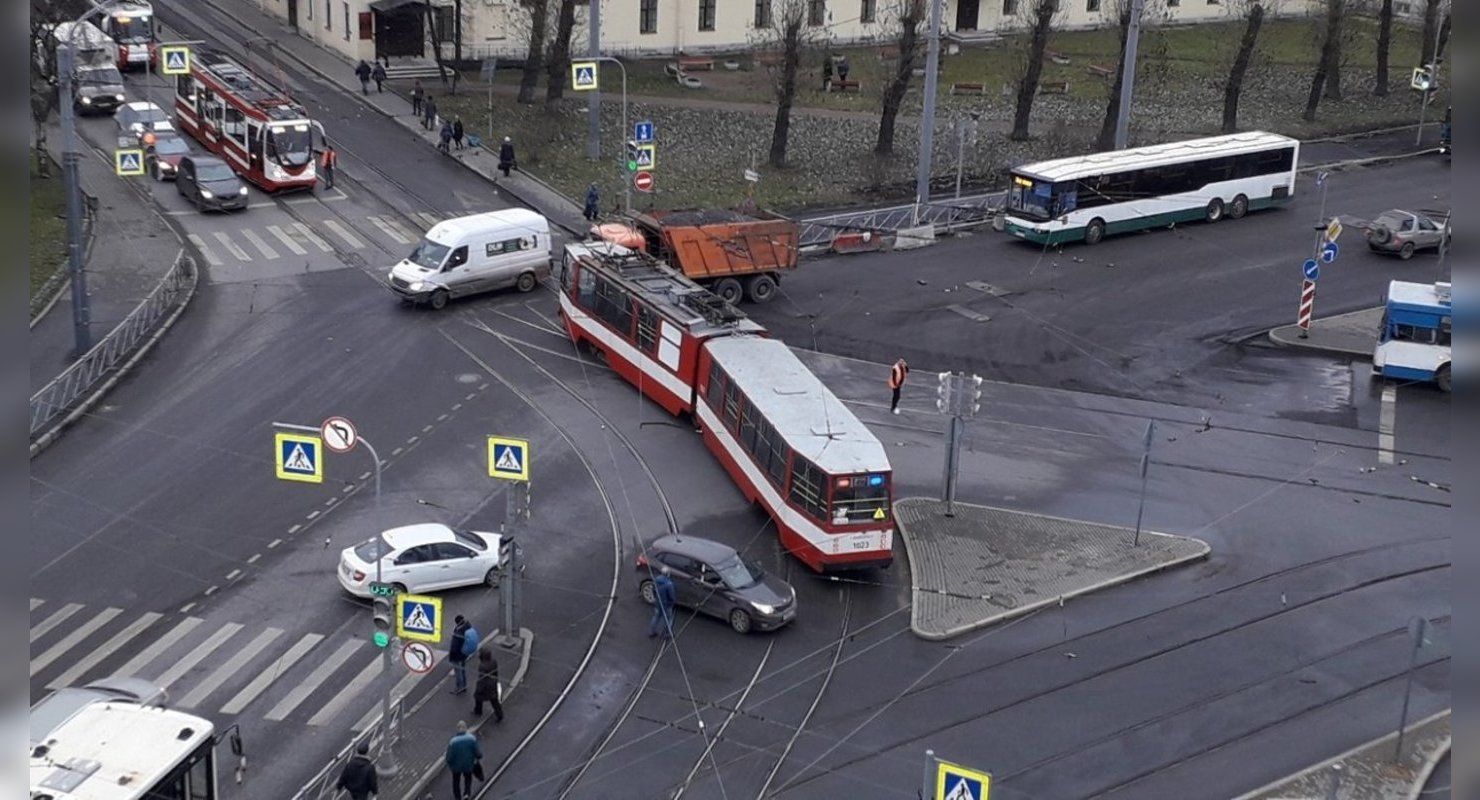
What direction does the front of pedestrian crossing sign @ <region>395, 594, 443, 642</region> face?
toward the camera

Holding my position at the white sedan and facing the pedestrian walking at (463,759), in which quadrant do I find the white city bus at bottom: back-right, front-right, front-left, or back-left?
front-right

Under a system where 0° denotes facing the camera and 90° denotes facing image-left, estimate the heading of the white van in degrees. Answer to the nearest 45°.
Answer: approximately 45°

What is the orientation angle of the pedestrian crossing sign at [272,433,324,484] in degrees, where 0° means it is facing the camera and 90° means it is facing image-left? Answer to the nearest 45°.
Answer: approximately 0°

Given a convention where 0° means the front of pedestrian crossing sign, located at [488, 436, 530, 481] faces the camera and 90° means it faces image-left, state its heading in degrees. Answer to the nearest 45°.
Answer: approximately 0°

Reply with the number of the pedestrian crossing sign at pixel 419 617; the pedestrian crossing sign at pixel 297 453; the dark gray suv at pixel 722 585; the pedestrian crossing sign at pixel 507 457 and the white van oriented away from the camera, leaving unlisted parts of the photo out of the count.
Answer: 0

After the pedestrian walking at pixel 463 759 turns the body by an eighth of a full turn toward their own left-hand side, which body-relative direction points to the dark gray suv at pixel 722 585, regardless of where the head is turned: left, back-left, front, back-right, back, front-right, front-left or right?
right

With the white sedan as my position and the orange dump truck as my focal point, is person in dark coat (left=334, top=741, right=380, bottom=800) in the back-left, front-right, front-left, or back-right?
back-right

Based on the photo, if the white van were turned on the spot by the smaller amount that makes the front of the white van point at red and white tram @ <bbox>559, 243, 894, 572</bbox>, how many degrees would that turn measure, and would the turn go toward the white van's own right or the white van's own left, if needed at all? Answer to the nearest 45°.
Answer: approximately 90° to the white van's own left

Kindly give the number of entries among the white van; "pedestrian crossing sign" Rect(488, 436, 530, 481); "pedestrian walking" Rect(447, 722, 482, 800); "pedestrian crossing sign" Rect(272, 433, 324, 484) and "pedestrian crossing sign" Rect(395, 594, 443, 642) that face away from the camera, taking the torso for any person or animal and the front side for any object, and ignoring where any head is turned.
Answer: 1

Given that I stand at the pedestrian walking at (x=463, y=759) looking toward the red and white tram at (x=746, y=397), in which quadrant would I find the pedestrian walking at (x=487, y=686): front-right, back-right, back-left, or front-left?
front-left

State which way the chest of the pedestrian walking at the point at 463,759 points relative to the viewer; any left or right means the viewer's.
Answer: facing away from the viewer

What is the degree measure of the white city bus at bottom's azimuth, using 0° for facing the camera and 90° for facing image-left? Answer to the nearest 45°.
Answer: approximately 225°

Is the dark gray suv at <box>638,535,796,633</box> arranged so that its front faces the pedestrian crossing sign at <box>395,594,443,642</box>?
no

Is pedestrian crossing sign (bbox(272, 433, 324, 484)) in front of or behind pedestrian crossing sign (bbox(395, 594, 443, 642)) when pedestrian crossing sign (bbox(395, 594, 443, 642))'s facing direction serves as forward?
behind

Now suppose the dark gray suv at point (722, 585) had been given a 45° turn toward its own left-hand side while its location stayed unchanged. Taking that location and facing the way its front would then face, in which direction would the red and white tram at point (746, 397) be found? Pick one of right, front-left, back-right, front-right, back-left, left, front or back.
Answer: left

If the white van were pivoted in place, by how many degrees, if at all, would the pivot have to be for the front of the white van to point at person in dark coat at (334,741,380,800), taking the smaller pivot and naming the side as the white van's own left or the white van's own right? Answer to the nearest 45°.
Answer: approximately 45° to the white van's own left

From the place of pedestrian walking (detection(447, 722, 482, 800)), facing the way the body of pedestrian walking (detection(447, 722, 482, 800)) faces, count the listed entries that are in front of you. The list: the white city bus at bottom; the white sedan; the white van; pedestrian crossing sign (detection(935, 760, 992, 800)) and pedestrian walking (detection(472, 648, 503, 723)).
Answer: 3
